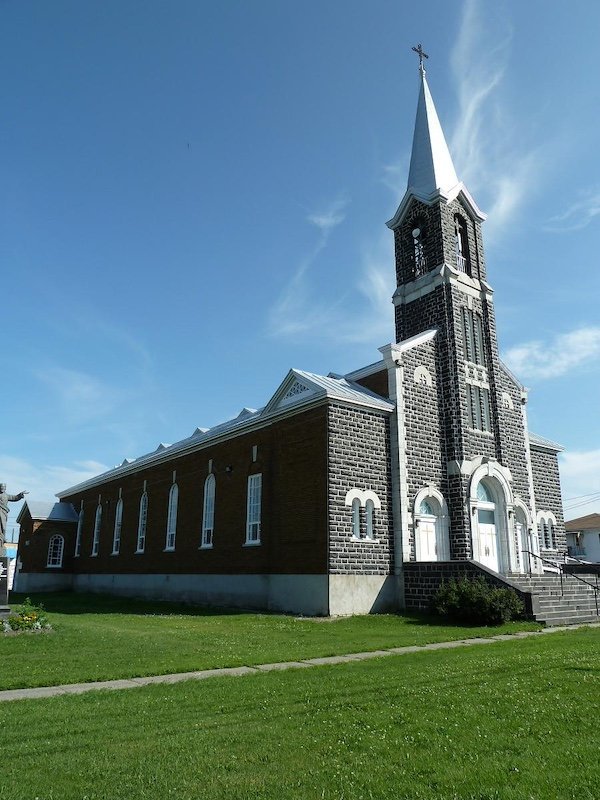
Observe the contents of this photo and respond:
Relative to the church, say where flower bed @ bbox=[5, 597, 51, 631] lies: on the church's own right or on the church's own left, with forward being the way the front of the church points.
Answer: on the church's own right

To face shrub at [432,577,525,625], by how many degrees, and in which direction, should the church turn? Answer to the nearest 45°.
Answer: approximately 45° to its right

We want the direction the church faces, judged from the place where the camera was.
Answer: facing the viewer and to the right of the viewer
